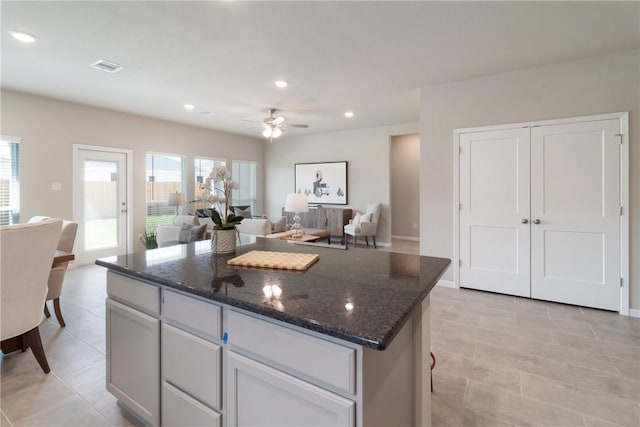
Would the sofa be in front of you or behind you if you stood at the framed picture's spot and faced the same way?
in front

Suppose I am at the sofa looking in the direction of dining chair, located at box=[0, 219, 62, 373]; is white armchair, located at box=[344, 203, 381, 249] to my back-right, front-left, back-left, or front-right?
back-left

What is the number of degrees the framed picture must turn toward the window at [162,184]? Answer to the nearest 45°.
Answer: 0° — it already faces it

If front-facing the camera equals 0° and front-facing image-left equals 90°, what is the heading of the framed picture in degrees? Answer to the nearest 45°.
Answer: approximately 45°

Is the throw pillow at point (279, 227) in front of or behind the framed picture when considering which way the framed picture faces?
in front

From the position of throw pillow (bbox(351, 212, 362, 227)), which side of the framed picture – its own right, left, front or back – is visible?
left

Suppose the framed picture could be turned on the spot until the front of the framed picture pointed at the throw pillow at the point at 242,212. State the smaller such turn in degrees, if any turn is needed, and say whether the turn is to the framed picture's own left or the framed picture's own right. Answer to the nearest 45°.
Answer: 0° — it already faces it

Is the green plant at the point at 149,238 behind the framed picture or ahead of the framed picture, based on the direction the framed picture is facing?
ahead

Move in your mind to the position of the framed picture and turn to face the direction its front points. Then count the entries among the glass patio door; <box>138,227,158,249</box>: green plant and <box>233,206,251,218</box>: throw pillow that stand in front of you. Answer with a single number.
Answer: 3
